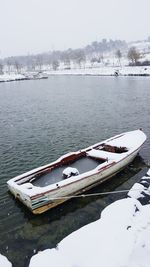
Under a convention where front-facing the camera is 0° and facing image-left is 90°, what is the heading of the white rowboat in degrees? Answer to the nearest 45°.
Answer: approximately 225°
